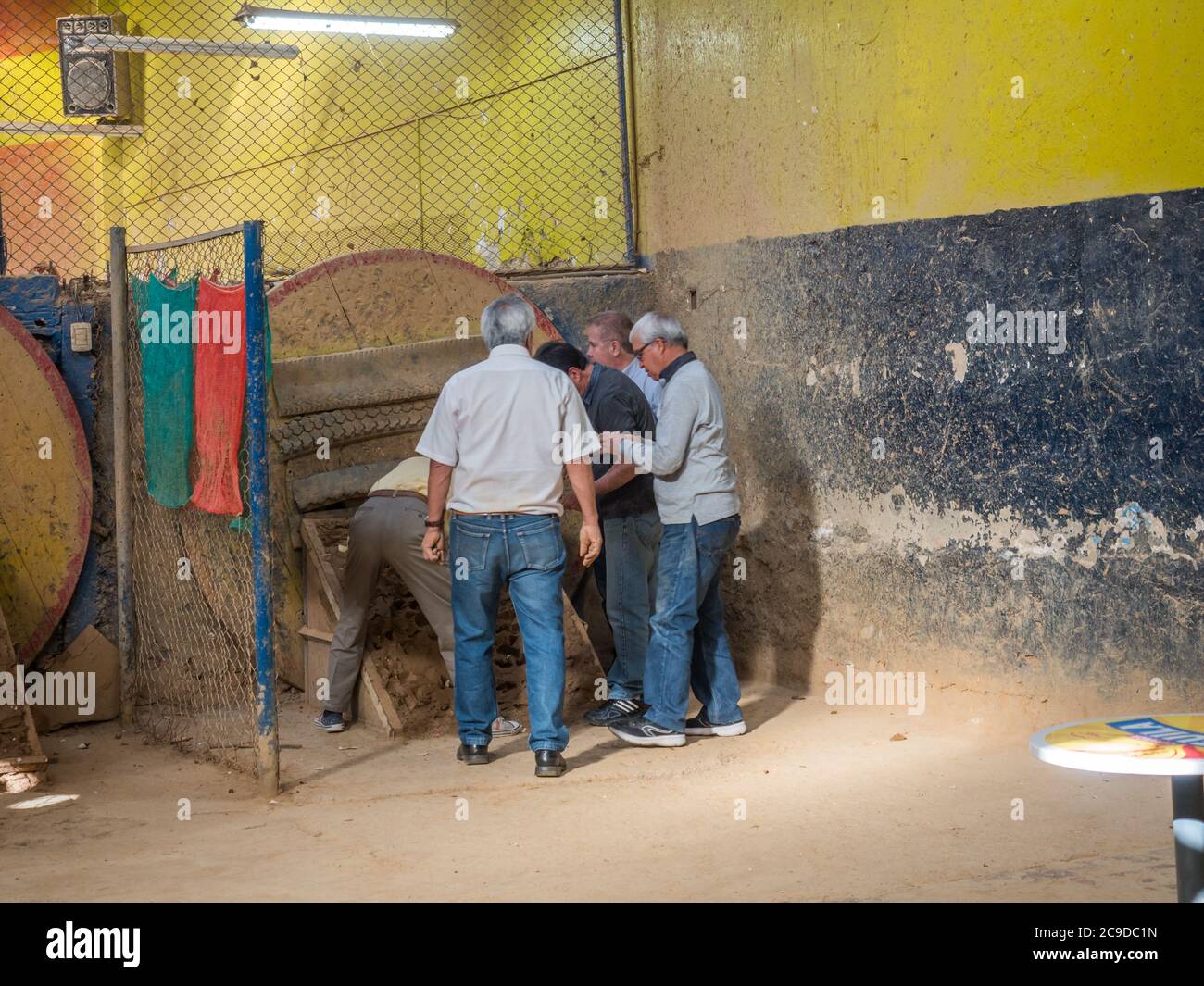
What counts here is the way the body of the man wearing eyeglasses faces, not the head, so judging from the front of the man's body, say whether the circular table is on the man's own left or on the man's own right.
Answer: on the man's own left

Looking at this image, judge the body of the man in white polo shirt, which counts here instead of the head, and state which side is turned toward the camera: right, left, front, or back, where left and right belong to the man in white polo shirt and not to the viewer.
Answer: back

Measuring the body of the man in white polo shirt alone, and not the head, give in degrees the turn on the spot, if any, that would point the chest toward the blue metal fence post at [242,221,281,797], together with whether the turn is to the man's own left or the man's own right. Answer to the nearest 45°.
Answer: approximately 90° to the man's own left

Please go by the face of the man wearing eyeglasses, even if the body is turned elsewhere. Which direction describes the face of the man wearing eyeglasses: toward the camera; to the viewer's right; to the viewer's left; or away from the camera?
to the viewer's left

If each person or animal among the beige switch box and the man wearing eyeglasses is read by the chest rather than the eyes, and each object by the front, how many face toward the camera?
1

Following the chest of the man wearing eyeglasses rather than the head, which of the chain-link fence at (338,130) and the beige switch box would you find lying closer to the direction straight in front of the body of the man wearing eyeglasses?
the beige switch box

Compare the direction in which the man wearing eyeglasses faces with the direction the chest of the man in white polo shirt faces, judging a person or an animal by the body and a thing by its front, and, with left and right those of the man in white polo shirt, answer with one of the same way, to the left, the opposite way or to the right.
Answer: to the left

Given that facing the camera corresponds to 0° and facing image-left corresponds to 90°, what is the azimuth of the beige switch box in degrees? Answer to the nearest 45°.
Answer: approximately 0°

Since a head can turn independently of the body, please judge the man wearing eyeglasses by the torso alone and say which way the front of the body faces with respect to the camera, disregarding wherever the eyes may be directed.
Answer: to the viewer's left

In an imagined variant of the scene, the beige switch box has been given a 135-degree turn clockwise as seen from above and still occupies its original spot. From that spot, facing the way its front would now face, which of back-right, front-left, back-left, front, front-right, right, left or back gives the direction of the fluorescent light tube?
right
